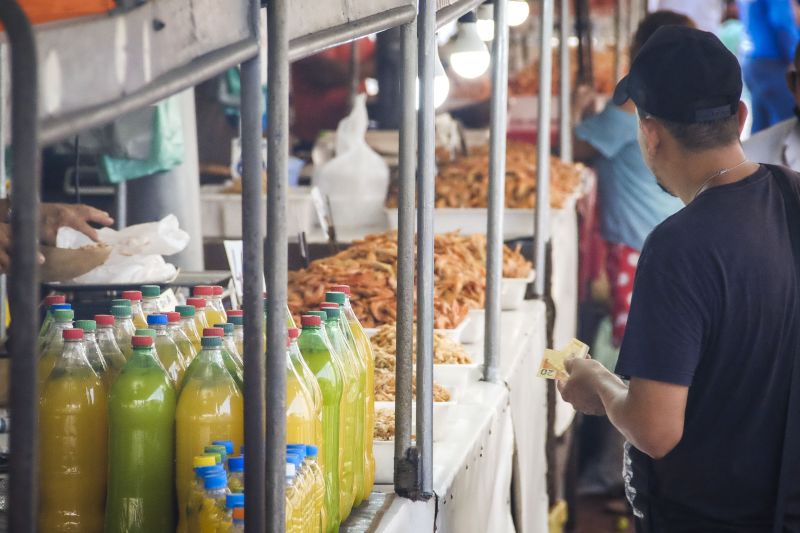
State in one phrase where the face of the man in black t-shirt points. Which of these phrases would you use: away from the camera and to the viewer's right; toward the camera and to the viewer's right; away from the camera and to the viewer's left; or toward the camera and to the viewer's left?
away from the camera and to the viewer's left

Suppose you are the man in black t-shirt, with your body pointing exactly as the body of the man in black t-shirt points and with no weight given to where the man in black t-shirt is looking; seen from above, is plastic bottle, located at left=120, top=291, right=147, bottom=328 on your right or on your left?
on your left

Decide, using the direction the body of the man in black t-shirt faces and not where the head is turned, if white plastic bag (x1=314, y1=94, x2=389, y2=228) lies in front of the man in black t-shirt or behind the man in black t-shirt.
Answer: in front

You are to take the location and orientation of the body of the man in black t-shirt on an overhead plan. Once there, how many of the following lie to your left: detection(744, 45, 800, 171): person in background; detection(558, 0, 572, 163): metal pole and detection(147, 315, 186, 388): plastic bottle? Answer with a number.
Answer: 1

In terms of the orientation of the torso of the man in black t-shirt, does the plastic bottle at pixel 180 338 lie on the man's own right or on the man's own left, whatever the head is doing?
on the man's own left

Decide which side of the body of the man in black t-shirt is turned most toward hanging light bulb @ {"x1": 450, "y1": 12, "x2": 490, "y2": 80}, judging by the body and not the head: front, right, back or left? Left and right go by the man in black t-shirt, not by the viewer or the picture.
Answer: front

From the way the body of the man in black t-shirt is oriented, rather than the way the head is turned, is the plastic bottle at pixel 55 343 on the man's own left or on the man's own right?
on the man's own left

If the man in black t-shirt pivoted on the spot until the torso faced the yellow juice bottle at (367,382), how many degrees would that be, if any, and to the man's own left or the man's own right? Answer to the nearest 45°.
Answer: approximately 45° to the man's own left

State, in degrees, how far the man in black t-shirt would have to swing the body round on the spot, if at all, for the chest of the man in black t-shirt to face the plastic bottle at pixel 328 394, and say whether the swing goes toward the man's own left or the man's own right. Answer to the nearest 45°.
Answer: approximately 90° to the man's own left

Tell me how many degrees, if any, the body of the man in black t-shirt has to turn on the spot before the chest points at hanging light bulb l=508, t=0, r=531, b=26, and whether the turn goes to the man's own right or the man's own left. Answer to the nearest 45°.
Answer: approximately 45° to the man's own right

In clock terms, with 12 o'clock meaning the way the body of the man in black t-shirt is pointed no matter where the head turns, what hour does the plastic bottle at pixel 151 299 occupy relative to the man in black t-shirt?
The plastic bottle is roughly at 10 o'clock from the man in black t-shirt.

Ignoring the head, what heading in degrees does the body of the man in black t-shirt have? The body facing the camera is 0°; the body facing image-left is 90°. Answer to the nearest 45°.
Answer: approximately 135°
